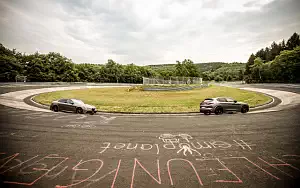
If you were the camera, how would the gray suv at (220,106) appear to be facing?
facing away from the viewer and to the right of the viewer

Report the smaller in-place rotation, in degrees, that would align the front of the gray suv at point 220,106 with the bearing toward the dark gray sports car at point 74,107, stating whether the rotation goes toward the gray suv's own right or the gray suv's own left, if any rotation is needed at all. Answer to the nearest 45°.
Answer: approximately 135° to the gray suv's own left
